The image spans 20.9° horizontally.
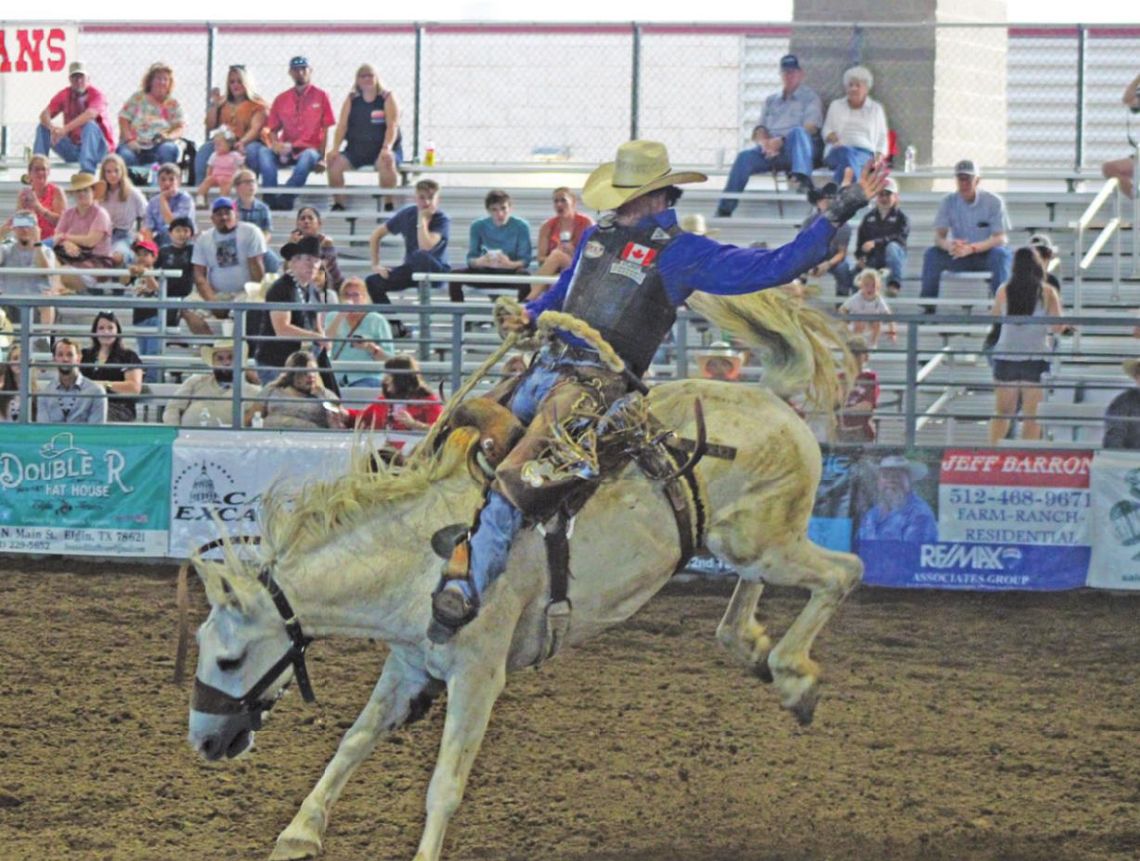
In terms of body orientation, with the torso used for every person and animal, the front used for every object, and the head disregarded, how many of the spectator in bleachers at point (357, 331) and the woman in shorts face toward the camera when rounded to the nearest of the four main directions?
1

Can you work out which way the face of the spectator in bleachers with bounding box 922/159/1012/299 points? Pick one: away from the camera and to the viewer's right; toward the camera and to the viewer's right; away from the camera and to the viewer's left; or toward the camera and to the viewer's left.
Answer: toward the camera and to the viewer's left

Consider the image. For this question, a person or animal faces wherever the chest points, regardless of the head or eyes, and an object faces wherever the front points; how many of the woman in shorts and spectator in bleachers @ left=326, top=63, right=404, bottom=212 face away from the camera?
1

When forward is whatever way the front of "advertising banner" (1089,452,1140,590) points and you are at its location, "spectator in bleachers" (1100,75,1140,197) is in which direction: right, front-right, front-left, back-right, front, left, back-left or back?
back

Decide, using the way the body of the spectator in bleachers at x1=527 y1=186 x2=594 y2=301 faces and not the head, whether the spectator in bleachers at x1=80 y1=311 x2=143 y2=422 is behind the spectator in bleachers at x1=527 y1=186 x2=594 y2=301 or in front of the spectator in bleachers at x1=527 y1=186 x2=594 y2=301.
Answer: in front

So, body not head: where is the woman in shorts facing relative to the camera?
away from the camera

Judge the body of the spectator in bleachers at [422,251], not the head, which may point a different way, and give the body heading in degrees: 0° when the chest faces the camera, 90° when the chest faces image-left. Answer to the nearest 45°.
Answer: approximately 45°

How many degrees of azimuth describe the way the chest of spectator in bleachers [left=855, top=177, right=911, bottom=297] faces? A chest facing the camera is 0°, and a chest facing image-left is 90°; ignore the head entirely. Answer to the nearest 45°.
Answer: approximately 0°
